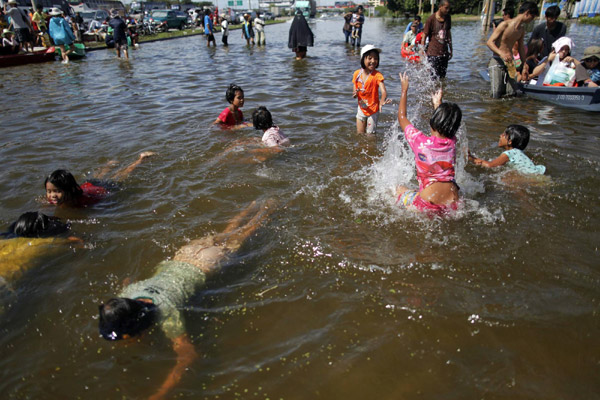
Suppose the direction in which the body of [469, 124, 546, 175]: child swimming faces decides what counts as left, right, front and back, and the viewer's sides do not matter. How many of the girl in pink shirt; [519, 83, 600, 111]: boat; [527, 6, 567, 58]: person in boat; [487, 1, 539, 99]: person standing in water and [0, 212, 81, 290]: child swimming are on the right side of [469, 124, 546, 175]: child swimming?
3

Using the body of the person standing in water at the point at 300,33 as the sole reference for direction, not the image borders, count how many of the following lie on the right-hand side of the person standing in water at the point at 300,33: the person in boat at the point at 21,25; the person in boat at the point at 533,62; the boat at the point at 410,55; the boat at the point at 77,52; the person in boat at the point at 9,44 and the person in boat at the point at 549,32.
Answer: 3

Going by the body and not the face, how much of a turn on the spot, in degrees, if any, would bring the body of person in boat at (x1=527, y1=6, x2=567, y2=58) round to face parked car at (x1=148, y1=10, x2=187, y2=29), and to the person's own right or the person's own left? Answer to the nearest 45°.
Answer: approximately 90° to the person's own right

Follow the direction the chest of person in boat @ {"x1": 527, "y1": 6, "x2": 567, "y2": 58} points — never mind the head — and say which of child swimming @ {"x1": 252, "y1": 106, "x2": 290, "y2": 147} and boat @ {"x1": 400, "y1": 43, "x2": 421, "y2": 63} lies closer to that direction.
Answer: the child swimming

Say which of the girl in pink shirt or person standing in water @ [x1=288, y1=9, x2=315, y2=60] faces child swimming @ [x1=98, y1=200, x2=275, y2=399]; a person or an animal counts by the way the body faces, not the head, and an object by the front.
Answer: the person standing in water

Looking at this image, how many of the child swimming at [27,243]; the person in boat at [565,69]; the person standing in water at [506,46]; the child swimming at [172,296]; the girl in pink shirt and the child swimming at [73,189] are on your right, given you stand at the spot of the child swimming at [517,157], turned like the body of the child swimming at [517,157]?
2

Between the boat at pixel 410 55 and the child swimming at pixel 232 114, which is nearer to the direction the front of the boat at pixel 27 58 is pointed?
the boat

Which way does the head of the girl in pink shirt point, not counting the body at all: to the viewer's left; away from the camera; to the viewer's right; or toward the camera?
away from the camera

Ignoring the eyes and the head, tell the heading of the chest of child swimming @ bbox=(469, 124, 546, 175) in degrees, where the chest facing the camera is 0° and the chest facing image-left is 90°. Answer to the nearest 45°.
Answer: approximately 90°

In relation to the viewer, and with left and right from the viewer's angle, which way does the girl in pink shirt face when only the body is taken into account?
facing away from the viewer and to the left of the viewer

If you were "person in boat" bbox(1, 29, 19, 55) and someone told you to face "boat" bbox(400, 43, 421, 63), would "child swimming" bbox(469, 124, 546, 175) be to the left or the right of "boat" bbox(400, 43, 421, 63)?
right

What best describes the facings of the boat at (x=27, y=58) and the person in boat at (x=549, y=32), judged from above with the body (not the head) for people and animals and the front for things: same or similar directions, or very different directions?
very different directions

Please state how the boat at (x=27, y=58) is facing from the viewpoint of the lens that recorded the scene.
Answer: facing to the right of the viewer
